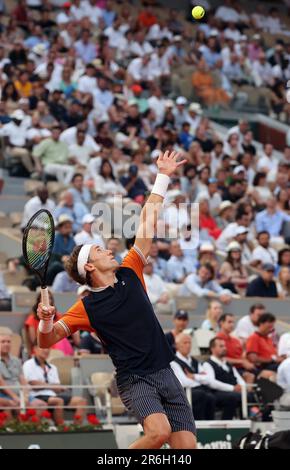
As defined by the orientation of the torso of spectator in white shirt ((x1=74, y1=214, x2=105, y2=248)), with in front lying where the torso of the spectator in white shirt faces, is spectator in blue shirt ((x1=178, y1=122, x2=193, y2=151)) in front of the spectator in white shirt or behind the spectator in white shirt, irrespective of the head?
behind

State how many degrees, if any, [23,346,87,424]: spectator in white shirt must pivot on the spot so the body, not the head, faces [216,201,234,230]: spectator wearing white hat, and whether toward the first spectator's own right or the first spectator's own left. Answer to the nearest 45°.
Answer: approximately 90° to the first spectator's own left

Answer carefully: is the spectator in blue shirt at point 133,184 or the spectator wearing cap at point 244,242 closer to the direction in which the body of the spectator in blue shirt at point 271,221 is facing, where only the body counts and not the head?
the spectator wearing cap

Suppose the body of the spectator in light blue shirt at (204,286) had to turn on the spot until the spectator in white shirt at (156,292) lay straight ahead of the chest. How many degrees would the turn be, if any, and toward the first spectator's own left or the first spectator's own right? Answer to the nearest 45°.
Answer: approximately 90° to the first spectator's own right

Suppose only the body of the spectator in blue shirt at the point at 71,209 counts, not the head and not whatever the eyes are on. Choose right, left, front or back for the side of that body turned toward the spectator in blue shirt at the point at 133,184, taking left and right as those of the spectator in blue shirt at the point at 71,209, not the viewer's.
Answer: left

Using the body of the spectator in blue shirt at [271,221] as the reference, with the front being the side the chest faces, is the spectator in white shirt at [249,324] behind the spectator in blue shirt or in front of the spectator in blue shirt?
in front

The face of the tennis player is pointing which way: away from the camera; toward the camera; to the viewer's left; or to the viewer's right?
to the viewer's right

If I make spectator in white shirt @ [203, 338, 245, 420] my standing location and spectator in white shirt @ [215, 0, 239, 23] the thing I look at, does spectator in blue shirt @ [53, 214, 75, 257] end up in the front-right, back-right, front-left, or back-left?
front-left

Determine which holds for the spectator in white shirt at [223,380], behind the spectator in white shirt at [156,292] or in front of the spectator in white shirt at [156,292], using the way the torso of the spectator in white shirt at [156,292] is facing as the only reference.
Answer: in front

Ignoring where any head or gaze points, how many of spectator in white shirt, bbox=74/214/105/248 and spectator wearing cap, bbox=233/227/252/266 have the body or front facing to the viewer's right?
0

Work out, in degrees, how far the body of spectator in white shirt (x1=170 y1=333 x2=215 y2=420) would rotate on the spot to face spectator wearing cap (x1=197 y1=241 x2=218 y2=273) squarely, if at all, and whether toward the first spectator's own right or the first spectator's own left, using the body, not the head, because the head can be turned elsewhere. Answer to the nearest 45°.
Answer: approximately 135° to the first spectator's own left

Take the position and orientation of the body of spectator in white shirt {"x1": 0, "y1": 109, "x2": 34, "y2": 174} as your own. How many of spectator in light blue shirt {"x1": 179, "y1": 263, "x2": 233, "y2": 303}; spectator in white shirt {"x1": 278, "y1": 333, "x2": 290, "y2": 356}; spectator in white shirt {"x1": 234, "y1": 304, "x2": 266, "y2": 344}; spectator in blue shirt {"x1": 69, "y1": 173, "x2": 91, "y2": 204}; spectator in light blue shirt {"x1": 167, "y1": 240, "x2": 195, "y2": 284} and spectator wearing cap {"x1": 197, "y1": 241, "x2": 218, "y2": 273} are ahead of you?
6

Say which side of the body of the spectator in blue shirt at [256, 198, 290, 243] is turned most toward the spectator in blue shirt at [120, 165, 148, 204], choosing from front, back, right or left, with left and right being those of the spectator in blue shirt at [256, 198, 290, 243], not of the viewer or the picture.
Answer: right
